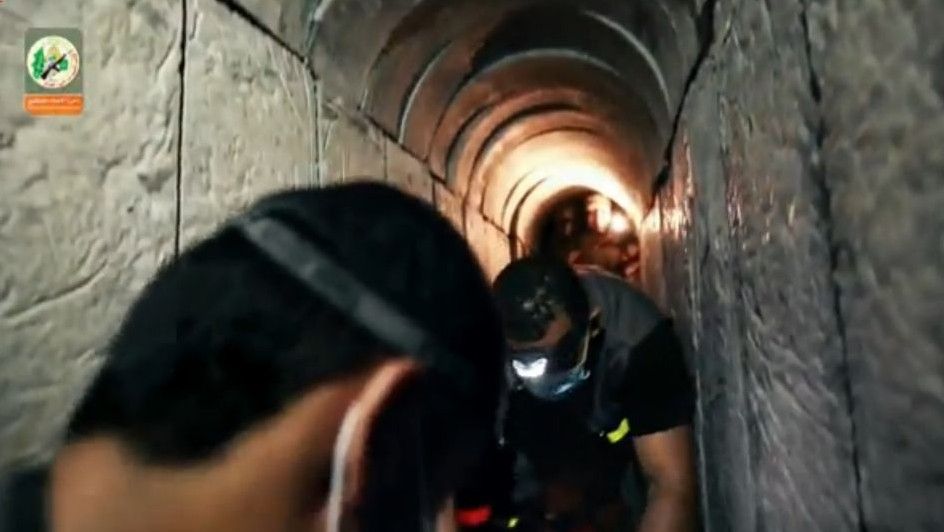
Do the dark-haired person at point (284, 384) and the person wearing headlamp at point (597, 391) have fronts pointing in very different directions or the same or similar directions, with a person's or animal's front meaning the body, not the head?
very different directions

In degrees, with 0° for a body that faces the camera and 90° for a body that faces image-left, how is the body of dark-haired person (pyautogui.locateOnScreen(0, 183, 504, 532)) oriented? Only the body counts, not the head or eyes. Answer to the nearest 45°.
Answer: approximately 225°

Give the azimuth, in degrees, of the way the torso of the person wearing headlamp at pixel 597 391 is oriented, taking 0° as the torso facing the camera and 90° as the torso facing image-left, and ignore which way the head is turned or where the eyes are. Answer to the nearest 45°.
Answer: approximately 45°
